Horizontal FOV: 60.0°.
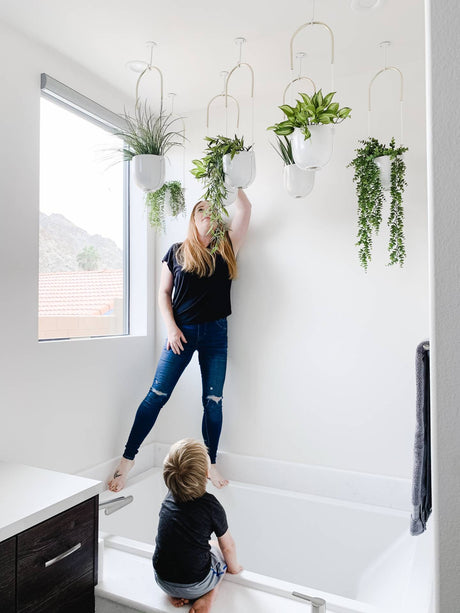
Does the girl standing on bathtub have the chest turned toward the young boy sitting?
yes

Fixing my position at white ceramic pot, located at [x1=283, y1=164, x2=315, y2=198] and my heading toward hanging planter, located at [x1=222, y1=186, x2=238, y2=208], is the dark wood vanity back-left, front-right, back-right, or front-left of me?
front-left

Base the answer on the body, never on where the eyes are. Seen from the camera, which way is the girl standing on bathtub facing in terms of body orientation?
toward the camera

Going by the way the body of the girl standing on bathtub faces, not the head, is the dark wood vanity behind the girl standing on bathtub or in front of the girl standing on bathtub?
in front

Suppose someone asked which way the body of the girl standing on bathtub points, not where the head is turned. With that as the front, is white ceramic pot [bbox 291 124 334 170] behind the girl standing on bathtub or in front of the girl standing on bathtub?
in front

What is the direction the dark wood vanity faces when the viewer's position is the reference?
facing the viewer and to the right of the viewer

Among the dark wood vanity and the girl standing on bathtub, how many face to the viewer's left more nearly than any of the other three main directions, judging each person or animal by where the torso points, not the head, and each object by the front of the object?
0

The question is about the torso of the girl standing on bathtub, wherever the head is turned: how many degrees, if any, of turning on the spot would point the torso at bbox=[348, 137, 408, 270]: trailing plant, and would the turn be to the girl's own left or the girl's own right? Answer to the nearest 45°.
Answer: approximately 45° to the girl's own left

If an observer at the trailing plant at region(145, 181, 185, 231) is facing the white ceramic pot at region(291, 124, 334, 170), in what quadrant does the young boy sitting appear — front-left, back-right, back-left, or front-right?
front-right
